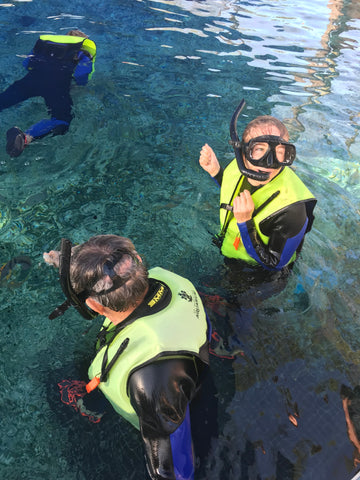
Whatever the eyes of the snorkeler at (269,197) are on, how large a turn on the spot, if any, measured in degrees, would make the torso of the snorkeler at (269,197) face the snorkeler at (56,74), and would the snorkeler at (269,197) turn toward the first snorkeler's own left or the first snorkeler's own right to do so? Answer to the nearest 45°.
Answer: approximately 90° to the first snorkeler's own right

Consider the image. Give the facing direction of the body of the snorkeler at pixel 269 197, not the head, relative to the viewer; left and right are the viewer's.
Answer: facing the viewer and to the left of the viewer

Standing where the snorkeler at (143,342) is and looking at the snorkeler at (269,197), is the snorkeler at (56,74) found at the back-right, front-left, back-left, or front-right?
front-left

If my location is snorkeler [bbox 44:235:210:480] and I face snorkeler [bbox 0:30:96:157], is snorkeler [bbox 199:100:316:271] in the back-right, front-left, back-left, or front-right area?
front-right

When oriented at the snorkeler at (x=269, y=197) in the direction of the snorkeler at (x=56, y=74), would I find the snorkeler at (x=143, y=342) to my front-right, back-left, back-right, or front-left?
back-left

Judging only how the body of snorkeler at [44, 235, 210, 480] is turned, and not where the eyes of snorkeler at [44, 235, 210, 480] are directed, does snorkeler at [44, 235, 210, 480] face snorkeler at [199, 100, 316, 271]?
no

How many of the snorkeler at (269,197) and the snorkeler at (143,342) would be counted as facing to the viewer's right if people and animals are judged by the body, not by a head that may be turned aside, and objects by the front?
0
